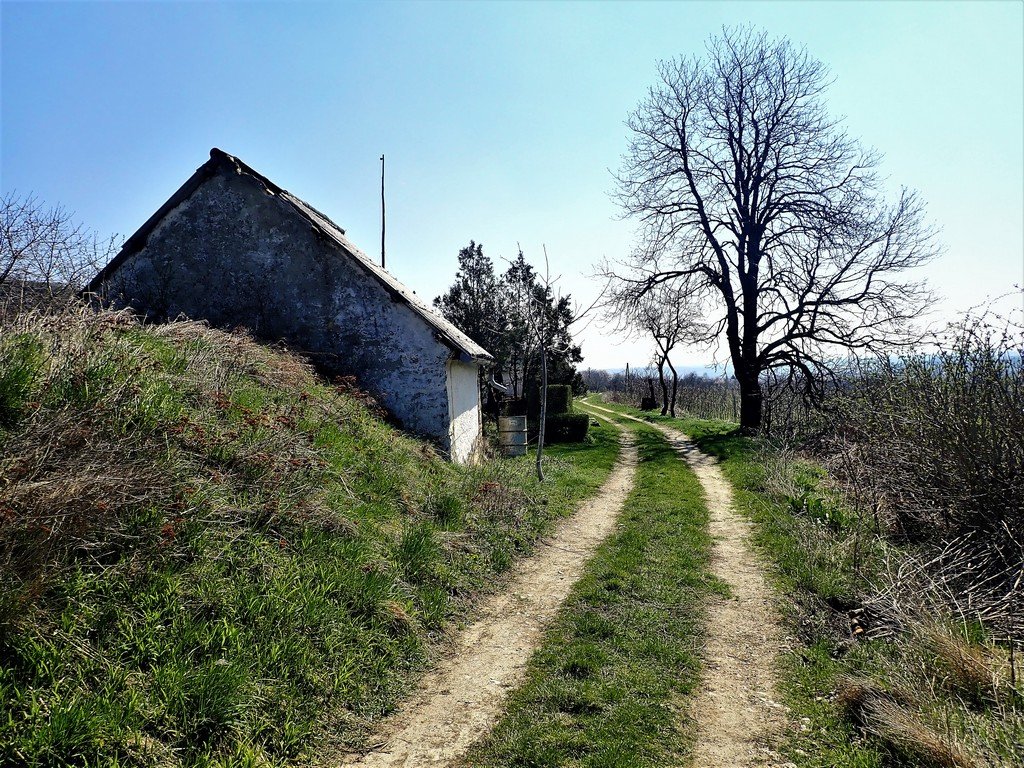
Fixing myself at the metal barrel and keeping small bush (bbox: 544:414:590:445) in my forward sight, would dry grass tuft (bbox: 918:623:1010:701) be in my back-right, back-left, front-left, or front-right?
back-right

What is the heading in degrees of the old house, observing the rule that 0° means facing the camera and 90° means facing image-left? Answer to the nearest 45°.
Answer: approximately 270°

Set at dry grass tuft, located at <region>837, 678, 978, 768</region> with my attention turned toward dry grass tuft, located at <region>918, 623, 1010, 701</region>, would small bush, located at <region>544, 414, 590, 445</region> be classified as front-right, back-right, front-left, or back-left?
front-left

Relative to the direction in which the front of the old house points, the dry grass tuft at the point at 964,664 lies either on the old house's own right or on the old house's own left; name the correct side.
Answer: on the old house's own right

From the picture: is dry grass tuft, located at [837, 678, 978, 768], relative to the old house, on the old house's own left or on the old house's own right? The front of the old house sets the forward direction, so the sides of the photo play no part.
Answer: on the old house's own right

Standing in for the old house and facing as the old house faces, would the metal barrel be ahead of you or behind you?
ahead

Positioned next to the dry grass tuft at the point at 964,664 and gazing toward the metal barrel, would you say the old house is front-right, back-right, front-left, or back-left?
front-left
